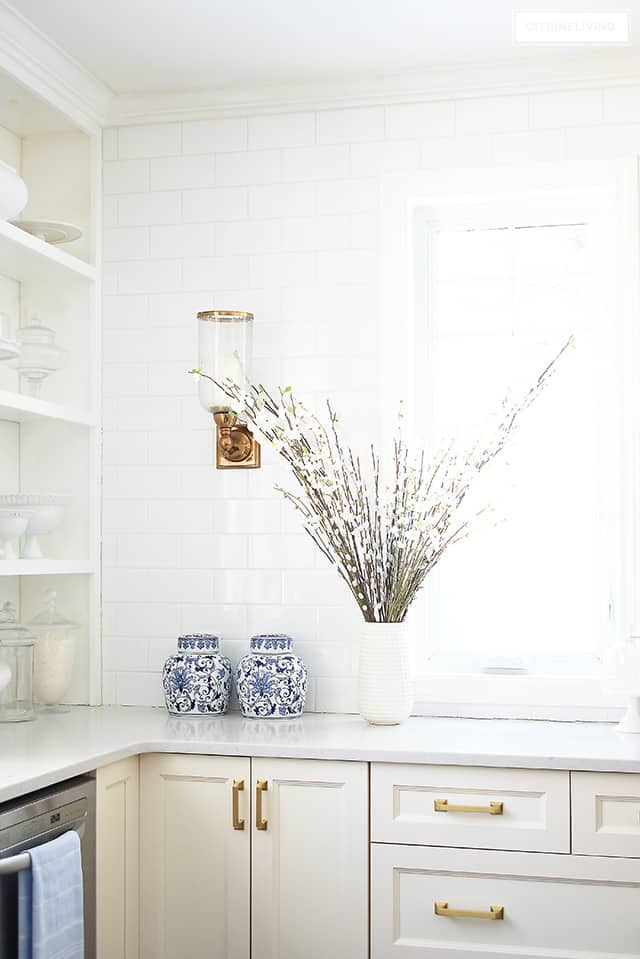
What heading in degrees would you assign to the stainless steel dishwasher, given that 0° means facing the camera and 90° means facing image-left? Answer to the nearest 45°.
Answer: approximately 315°

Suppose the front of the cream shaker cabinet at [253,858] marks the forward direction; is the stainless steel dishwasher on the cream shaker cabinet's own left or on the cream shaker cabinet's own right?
on the cream shaker cabinet's own right
